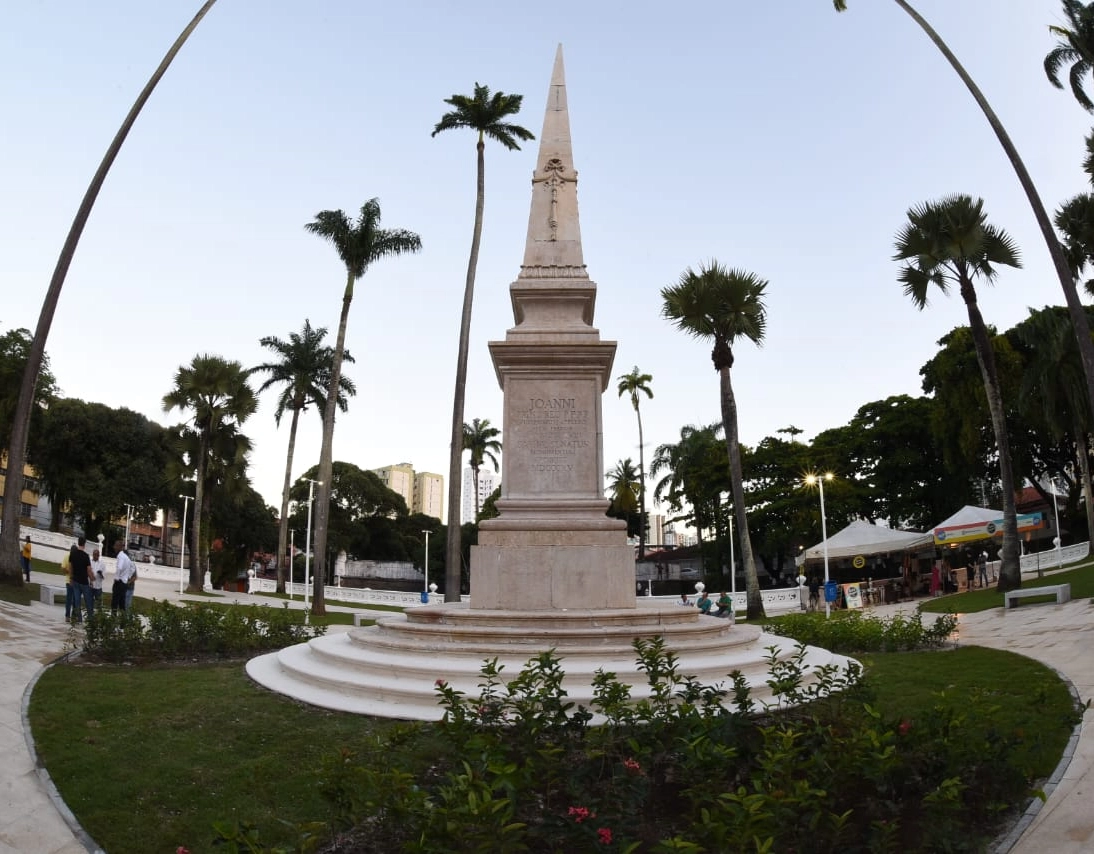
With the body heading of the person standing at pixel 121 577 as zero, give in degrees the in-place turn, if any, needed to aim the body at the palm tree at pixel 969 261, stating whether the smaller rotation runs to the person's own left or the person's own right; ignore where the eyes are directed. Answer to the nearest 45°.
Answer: approximately 180°

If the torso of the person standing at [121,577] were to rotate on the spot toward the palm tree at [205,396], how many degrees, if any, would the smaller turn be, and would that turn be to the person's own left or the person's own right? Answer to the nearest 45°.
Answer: approximately 90° to the person's own right

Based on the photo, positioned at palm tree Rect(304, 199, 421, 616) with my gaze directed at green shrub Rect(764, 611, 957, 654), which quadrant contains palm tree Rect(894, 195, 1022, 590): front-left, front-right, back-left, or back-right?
front-left

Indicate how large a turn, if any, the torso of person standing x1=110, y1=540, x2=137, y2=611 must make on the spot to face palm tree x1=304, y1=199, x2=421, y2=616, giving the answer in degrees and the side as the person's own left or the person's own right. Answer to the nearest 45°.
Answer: approximately 135° to the person's own right

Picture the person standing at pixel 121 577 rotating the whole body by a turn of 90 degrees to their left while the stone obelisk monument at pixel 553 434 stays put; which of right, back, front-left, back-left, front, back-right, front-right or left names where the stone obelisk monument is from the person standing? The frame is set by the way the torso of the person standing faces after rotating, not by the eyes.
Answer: front-left

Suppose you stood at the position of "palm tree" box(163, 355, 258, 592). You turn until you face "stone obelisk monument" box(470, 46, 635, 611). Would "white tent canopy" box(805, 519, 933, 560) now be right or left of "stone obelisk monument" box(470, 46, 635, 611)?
left

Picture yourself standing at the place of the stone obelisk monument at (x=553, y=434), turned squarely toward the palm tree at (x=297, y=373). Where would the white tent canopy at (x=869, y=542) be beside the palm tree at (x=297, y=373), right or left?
right

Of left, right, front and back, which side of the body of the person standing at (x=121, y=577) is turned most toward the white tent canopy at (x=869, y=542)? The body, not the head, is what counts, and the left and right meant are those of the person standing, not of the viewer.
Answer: back

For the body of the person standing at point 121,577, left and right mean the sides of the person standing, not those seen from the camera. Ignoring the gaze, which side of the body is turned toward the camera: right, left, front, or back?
left
